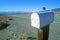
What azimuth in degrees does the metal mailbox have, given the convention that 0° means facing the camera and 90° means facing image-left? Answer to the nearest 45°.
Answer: approximately 45°
